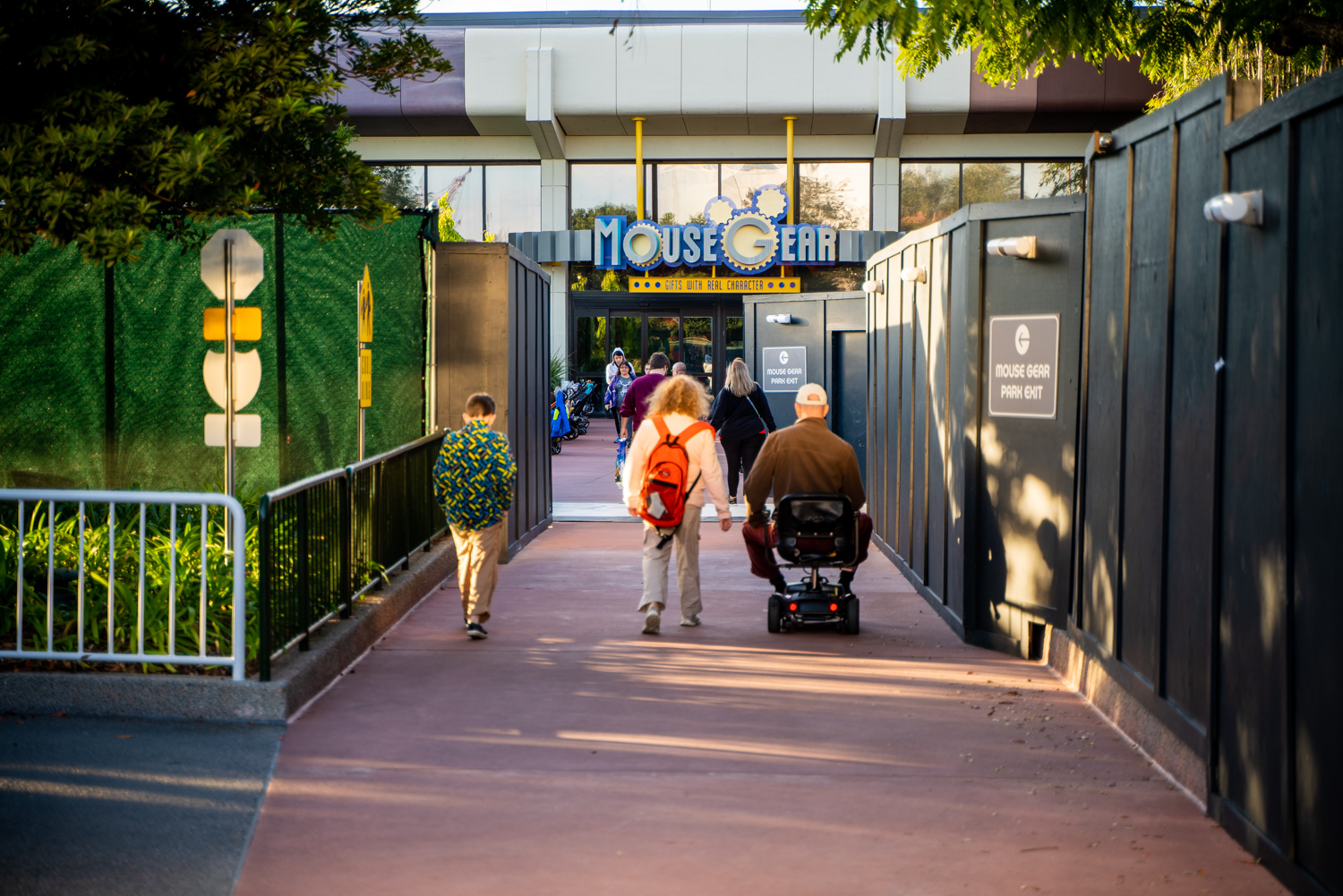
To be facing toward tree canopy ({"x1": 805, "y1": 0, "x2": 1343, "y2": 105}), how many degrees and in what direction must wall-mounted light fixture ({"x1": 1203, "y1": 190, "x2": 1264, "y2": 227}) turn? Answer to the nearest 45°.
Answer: approximately 90° to its right

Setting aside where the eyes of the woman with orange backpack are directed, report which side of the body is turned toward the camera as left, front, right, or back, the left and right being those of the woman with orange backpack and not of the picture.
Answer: back

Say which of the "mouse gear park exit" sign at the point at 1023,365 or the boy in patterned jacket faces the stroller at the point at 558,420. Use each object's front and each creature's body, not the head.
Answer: the boy in patterned jacket

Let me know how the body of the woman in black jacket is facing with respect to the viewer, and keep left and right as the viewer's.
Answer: facing away from the viewer

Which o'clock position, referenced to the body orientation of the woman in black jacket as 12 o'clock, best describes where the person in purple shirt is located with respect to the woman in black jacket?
The person in purple shirt is roughly at 10 o'clock from the woman in black jacket.

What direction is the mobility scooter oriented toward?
away from the camera

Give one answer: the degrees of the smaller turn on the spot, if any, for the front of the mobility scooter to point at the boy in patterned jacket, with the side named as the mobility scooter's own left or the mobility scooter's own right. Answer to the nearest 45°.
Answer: approximately 90° to the mobility scooter's own left

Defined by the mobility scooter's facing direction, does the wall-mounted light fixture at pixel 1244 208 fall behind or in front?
behind

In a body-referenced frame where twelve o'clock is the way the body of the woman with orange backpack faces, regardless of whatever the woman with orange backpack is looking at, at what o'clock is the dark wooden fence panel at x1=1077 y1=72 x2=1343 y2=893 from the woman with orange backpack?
The dark wooden fence panel is roughly at 5 o'clock from the woman with orange backpack.

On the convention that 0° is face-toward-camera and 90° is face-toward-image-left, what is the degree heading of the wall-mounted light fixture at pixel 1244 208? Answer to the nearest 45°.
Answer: approximately 90°

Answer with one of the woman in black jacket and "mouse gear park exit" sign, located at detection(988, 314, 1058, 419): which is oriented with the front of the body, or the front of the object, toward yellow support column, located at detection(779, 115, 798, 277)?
the woman in black jacket

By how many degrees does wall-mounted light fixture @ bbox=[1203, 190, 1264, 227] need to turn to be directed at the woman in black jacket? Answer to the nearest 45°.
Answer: approximately 45° to its right

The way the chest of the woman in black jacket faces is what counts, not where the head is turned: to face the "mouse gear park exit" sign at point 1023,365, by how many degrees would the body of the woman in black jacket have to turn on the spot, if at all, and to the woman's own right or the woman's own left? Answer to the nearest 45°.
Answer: approximately 180°

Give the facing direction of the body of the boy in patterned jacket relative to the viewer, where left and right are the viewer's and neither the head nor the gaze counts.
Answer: facing away from the viewer

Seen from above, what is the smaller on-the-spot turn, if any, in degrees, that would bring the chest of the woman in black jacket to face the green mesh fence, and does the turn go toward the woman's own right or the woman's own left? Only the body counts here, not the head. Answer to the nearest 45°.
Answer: approximately 135° to the woman's own left

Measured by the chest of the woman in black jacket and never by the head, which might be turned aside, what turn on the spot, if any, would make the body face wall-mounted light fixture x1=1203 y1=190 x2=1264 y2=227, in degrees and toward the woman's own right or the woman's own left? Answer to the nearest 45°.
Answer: approximately 180°
